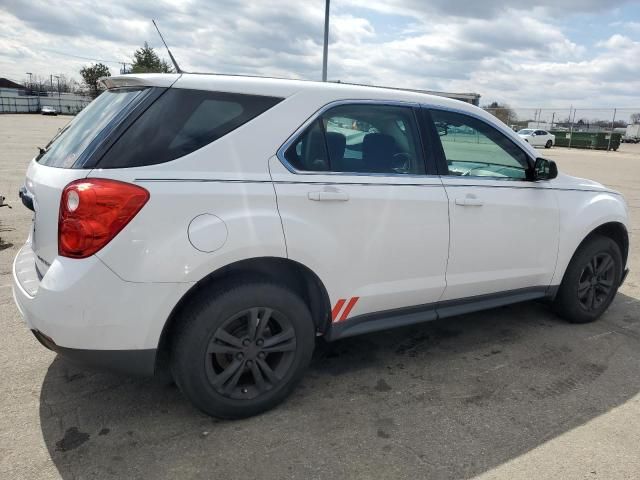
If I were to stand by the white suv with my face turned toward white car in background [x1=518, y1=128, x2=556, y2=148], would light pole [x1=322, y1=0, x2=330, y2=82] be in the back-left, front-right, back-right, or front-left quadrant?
front-left

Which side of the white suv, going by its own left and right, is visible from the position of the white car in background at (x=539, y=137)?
front

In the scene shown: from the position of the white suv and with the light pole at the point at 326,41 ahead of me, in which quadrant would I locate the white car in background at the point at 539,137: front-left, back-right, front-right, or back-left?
front-right

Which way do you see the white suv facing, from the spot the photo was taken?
facing away from the viewer and to the right of the viewer

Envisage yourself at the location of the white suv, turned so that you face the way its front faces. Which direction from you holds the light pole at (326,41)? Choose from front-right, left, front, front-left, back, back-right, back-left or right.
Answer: front-left
